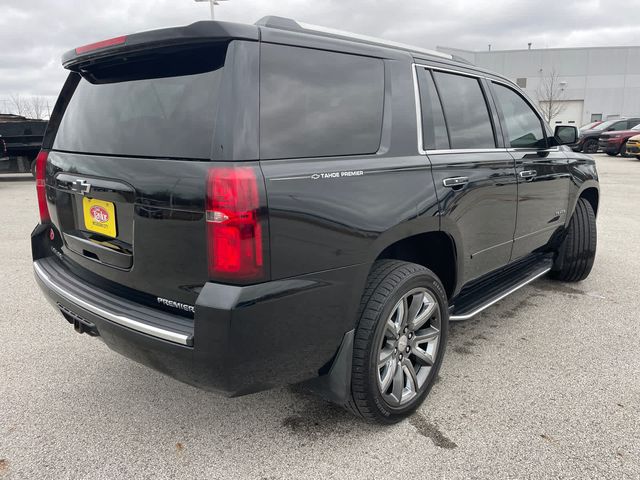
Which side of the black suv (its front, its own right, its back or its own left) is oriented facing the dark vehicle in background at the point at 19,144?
left

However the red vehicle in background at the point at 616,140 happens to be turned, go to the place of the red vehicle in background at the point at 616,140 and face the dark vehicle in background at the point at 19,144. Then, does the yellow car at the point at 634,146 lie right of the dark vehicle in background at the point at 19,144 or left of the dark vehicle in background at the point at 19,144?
left

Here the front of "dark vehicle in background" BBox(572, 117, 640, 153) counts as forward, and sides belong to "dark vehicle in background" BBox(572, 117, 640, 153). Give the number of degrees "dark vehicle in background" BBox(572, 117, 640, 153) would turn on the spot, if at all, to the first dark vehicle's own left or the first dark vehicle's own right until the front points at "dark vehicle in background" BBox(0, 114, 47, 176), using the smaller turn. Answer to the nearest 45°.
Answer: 0° — it already faces it

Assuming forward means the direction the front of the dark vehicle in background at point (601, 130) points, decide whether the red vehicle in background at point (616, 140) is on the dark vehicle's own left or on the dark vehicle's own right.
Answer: on the dark vehicle's own left

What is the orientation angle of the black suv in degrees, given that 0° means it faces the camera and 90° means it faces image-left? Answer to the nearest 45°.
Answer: approximately 225°

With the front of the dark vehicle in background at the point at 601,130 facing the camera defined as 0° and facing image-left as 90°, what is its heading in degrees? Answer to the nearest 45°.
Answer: approximately 45°
